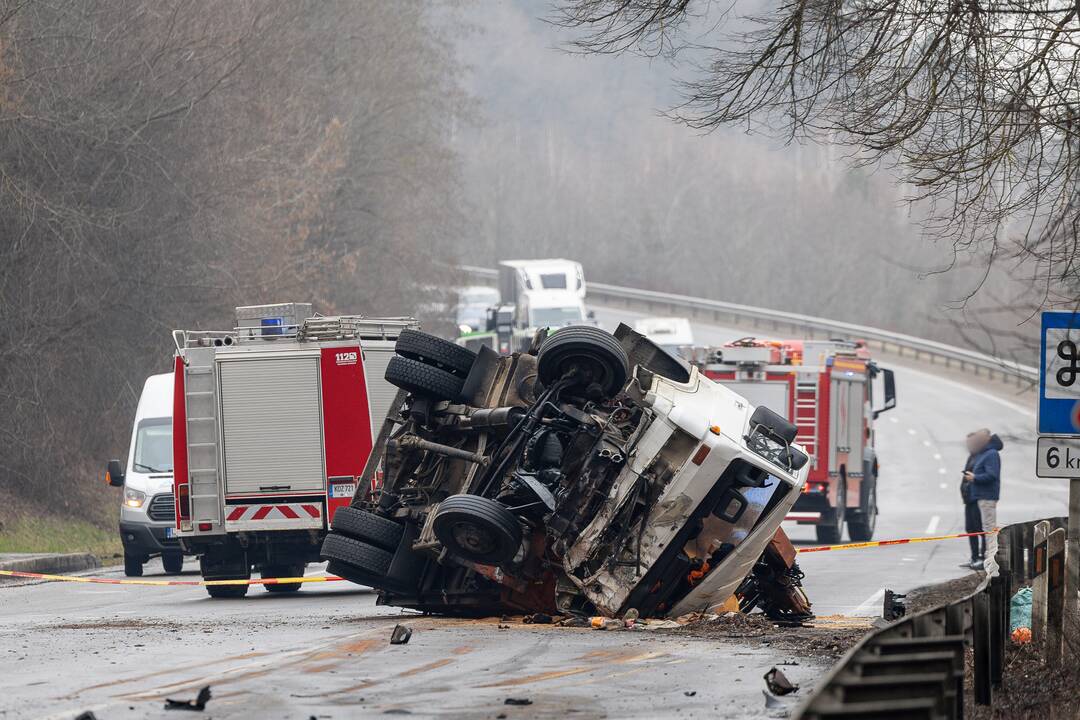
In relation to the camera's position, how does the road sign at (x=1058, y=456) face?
facing the viewer

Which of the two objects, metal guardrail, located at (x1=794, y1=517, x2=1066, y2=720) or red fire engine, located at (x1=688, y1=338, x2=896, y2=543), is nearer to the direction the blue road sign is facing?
the metal guardrail

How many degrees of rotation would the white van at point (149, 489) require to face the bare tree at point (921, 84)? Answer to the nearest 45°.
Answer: approximately 45° to its left

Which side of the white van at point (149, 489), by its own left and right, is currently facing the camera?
front

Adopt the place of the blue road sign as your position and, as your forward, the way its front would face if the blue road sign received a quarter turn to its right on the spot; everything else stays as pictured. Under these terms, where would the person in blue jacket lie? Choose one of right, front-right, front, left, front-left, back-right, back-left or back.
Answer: right

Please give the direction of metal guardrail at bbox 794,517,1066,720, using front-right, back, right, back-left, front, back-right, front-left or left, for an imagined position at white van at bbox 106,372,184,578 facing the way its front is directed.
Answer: front

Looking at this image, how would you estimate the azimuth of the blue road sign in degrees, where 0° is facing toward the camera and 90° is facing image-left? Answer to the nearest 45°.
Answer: approximately 0°

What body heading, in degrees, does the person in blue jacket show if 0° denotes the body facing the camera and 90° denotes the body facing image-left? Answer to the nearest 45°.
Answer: approximately 90°

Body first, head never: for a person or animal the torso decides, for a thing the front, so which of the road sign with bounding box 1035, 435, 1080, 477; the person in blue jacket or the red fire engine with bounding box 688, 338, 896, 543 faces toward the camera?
the road sign

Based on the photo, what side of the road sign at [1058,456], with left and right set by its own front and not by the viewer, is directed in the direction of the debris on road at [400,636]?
right

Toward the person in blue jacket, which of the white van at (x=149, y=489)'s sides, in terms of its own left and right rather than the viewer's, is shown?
left
